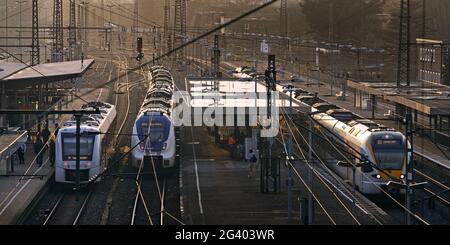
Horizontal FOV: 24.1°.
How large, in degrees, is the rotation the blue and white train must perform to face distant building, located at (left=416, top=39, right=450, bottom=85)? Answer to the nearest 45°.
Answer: approximately 135° to its left

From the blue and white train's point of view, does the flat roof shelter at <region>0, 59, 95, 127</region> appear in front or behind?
behind

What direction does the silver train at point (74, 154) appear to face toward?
toward the camera

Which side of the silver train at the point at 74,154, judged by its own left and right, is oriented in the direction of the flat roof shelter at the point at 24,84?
back

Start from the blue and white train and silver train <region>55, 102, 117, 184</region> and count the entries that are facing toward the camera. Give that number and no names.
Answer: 2

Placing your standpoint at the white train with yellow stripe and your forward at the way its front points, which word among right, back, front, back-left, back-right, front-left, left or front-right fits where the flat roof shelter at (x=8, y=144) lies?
back-right

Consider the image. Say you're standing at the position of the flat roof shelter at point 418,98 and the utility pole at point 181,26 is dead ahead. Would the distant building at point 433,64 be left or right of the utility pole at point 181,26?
right

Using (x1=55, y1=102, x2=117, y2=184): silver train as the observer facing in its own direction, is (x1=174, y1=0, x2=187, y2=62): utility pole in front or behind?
behind

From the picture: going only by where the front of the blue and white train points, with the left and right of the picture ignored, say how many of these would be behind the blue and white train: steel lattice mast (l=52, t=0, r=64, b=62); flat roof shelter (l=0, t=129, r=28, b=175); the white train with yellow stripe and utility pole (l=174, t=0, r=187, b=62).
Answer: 2

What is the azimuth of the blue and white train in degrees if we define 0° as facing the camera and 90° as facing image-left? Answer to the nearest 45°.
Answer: approximately 0°

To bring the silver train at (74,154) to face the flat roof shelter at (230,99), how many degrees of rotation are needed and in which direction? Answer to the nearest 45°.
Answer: approximately 135° to its left

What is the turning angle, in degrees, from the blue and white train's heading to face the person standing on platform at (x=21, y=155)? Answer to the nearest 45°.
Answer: approximately 90° to its right

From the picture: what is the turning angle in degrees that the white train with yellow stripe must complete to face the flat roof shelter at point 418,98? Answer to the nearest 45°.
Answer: approximately 135° to its left

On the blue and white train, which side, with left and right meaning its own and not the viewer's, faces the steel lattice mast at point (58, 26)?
back

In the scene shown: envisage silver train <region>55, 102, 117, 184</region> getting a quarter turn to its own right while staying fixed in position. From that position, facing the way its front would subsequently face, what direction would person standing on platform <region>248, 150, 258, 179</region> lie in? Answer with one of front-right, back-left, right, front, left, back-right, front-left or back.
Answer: back
